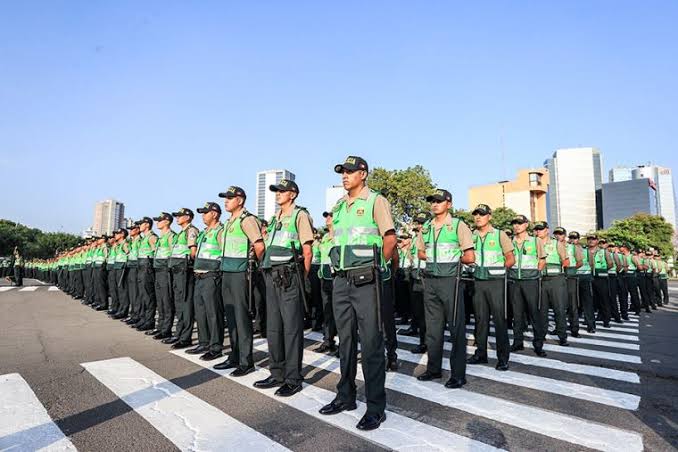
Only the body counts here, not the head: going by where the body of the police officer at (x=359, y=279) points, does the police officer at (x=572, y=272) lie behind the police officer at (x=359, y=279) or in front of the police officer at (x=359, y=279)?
behind

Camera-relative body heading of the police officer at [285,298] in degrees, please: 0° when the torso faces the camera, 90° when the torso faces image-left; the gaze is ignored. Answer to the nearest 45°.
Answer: approximately 45°

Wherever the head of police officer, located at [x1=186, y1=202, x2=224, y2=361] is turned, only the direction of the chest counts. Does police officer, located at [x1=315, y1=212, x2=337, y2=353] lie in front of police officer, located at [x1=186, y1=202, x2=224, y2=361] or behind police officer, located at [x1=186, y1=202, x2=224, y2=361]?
behind

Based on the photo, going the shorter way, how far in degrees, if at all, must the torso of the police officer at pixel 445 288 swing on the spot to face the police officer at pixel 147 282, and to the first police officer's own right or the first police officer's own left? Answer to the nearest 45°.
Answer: approximately 45° to the first police officer's own right

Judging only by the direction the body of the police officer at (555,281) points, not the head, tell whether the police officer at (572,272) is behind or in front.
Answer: behind

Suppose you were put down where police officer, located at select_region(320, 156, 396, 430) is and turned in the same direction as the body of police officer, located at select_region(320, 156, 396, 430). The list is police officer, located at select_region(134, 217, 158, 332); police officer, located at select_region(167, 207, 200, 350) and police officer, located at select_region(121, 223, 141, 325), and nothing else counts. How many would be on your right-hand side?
3
